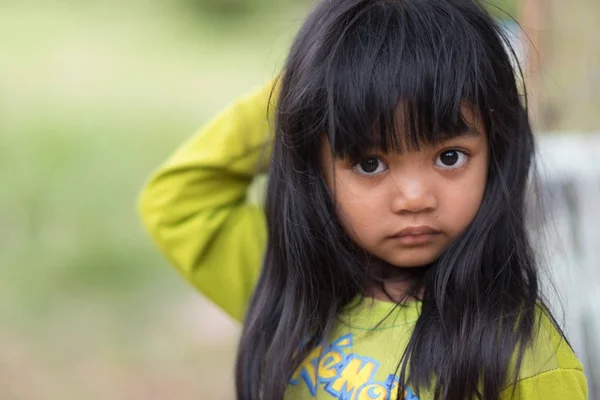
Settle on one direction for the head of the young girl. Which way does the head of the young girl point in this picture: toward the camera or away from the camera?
toward the camera

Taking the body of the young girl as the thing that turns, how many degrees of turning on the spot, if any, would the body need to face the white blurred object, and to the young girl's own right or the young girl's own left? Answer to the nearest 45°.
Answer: approximately 135° to the young girl's own left

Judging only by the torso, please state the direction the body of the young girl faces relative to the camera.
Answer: toward the camera
